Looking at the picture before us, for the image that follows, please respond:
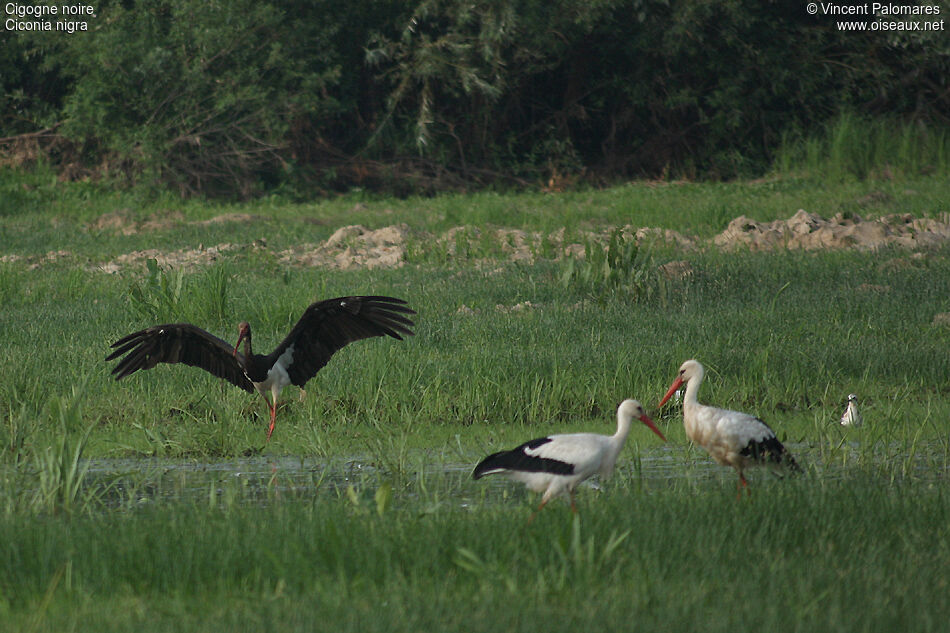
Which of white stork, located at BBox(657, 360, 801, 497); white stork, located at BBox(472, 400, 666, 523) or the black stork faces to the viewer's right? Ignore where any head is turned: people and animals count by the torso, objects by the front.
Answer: white stork, located at BBox(472, 400, 666, 523)

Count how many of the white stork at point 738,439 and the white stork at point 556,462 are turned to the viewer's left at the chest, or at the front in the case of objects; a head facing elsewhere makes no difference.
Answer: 1

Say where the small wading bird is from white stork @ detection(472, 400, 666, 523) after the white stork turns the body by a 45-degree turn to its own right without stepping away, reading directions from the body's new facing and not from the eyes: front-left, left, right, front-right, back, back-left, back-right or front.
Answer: left

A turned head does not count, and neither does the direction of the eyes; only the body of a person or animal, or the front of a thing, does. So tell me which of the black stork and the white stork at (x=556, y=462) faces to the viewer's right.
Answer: the white stork

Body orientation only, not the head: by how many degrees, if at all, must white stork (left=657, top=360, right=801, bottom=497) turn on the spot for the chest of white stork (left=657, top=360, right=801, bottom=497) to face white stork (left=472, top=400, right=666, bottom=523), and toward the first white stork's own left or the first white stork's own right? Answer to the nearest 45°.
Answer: approximately 45° to the first white stork's own left

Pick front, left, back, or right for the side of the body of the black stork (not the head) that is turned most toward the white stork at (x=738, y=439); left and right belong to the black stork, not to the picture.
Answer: left

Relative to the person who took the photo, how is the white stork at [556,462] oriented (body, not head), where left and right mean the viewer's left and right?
facing to the right of the viewer

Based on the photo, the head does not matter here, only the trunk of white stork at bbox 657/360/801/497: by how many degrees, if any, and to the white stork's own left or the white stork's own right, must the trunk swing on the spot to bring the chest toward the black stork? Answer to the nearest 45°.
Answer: approximately 45° to the white stork's own right

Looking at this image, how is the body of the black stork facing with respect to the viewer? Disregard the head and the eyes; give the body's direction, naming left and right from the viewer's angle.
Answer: facing the viewer and to the left of the viewer

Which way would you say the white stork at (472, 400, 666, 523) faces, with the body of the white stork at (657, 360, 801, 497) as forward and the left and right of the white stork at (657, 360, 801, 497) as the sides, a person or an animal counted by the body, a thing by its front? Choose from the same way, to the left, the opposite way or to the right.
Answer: the opposite way

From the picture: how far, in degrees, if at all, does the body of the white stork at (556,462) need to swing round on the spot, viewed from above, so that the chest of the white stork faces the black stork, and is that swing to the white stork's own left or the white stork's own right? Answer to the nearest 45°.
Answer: approximately 135° to the white stork's own left

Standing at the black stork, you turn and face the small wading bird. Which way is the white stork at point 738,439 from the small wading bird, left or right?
right

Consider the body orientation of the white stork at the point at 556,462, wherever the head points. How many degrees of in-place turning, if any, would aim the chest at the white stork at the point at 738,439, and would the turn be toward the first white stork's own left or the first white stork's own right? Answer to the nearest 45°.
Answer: approximately 45° to the first white stork's own left

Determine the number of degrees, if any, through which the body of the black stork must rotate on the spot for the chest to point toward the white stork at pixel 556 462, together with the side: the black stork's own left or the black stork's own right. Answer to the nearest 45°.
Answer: approximately 45° to the black stork's own left

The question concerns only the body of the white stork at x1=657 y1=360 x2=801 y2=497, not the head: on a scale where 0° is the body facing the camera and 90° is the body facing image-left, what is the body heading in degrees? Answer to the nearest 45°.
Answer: approximately 90°
